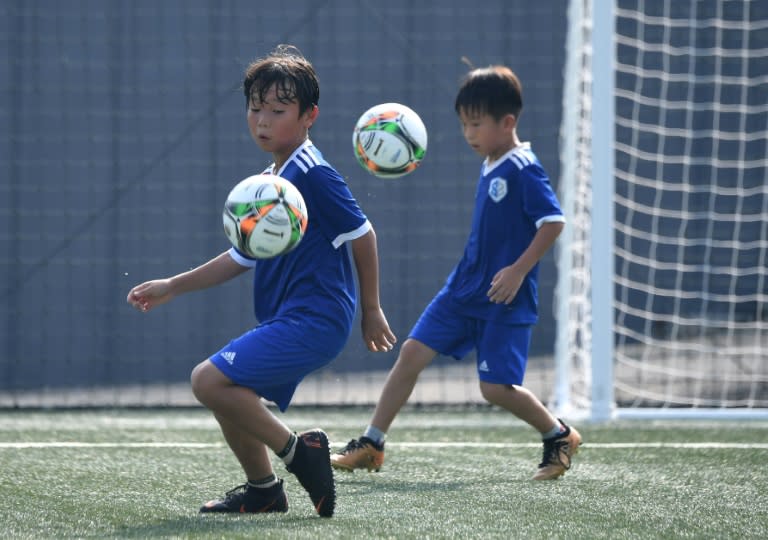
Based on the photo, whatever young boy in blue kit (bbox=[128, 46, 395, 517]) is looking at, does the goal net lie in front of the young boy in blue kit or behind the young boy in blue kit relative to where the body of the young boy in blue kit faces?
behind

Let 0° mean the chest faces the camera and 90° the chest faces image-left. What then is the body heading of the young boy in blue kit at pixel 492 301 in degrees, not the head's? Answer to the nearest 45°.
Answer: approximately 45°

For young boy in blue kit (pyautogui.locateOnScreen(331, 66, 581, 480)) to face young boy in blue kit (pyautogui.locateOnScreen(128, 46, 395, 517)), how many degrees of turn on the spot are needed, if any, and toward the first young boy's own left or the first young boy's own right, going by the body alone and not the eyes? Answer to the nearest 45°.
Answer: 0° — they already face them

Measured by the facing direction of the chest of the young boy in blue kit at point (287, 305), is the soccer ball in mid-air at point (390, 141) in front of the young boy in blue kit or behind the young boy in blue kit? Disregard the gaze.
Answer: behind

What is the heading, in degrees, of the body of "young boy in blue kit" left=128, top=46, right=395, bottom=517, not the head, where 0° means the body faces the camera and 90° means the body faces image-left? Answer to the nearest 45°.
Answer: approximately 45°
